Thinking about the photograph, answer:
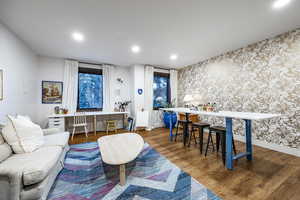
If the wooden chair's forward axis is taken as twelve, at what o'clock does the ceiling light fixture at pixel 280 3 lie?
The ceiling light fixture is roughly at 5 o'clock from the wooden chair.

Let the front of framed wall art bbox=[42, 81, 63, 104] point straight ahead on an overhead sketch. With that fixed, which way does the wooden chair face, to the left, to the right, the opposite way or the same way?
the opposite way

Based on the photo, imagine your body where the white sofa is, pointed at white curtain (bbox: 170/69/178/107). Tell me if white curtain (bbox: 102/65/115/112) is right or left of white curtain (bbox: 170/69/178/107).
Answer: left

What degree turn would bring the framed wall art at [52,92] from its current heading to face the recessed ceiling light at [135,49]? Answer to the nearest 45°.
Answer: approximately 45° to its left

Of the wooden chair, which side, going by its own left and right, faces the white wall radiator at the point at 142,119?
right

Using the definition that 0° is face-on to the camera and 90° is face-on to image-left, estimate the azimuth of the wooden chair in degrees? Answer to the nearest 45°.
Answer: approximately 180°

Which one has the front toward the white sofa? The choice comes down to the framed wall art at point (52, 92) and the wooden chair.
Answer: the framed wall art

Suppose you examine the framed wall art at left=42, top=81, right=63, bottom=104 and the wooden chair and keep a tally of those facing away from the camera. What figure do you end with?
1

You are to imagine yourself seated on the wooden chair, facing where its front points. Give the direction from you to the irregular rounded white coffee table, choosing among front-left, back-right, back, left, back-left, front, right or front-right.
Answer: back

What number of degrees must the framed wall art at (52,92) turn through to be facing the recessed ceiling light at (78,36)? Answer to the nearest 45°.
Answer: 0° — it already faces it
